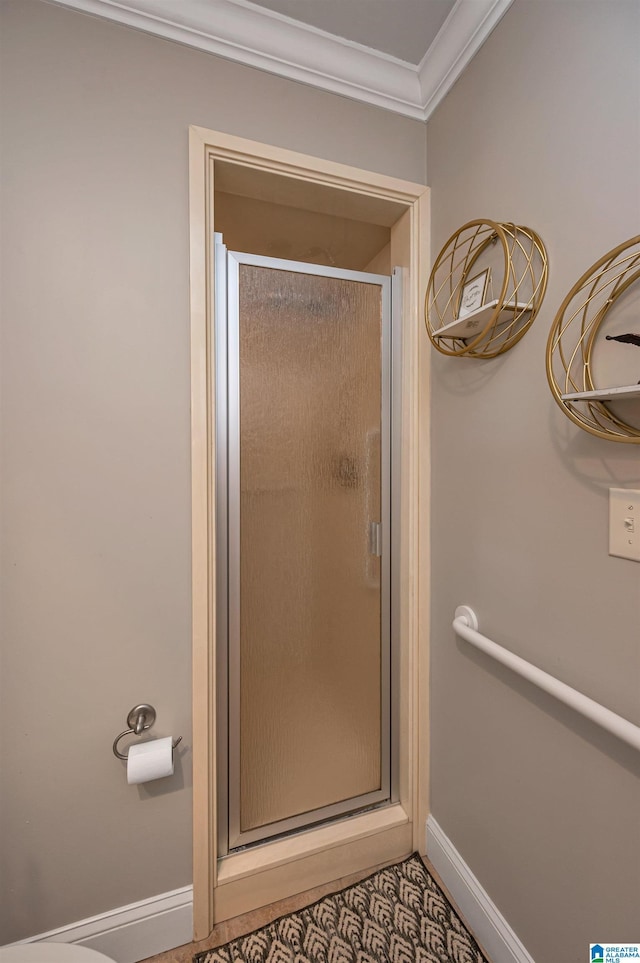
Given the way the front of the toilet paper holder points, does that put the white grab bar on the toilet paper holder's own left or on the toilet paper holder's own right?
on the toilet paper holder's own left

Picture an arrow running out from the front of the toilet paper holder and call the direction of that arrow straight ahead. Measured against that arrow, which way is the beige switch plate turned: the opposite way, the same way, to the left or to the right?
to the right

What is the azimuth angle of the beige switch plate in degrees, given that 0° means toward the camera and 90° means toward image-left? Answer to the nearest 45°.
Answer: approximately 45°

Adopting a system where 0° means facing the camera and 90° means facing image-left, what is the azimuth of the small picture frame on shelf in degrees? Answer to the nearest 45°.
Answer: approximately 45°

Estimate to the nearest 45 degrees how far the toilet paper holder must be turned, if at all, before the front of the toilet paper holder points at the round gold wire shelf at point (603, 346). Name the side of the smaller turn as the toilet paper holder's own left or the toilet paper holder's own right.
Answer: approximately 45° to the toilet paper holder's own left

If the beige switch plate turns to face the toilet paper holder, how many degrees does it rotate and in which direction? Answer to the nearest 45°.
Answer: approximately 45° to its right

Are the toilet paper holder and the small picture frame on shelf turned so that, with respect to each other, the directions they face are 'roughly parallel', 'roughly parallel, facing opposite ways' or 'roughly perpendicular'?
roughly perpendicular

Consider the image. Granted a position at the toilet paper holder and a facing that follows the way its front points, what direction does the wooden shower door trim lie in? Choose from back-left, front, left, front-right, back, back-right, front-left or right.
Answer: left
